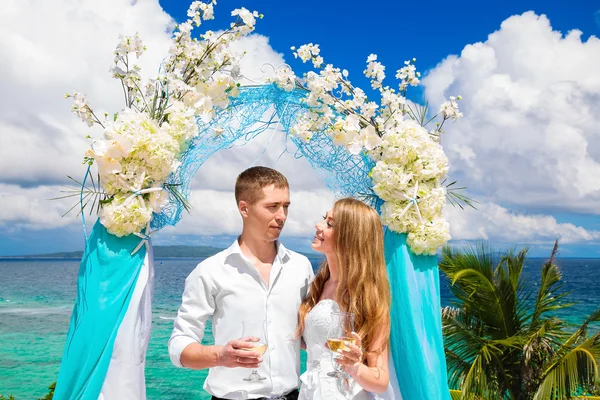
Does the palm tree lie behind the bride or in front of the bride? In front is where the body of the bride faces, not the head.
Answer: behind

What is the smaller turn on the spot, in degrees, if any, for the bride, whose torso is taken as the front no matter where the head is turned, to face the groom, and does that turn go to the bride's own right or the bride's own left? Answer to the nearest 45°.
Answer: approximately 45° to the bride's own right

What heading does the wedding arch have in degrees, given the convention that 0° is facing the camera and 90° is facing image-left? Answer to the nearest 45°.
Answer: approximately 0°

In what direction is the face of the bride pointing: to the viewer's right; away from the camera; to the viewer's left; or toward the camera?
to the viewer's left

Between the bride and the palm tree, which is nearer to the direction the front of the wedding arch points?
the bride

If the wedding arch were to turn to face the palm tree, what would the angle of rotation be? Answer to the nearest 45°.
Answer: approximately 135° to its left

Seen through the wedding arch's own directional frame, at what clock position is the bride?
The bride is roughly at 10 o'clock from the wedding arch.
